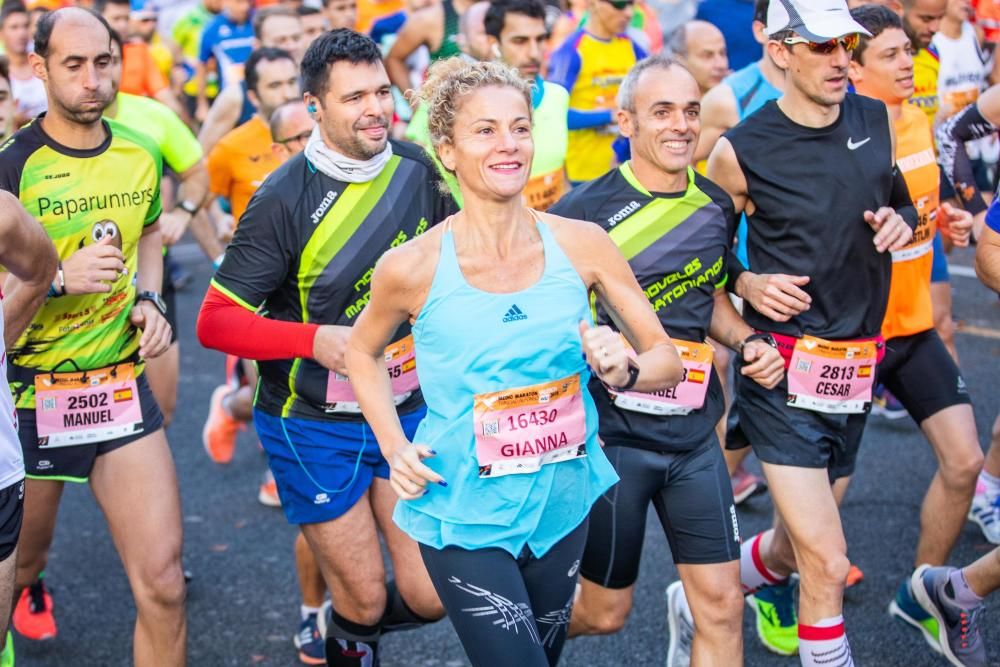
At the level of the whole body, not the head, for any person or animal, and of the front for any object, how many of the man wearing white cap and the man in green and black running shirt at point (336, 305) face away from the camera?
0

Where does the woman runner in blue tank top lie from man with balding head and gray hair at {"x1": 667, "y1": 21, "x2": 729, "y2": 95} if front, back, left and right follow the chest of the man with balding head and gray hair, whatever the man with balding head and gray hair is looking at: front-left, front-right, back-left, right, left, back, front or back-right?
front-right

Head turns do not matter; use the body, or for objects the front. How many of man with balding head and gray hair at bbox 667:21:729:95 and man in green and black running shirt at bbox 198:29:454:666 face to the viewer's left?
0

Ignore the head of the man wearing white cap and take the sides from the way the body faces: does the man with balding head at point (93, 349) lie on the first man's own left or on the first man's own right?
on the first man's own right

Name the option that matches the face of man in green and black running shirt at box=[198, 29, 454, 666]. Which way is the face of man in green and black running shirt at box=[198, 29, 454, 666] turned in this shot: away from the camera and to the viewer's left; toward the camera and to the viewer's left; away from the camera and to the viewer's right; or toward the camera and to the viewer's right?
toward the camera and to the viewer's right

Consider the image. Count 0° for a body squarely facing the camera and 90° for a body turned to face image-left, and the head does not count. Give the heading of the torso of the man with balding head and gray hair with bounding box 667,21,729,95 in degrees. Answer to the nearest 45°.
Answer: approximately 315°

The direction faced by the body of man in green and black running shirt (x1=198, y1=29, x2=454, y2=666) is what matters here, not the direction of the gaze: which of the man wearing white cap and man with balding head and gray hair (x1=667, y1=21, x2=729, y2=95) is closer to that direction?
the man wearing white cap

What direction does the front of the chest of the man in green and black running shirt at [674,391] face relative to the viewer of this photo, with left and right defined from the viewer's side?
facing the viewer and to the right of the viewer

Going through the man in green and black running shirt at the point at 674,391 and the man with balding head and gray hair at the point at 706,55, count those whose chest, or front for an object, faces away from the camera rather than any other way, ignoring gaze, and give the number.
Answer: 0

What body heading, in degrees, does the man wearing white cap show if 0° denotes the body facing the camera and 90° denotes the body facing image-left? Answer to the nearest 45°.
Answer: approximately 315°
